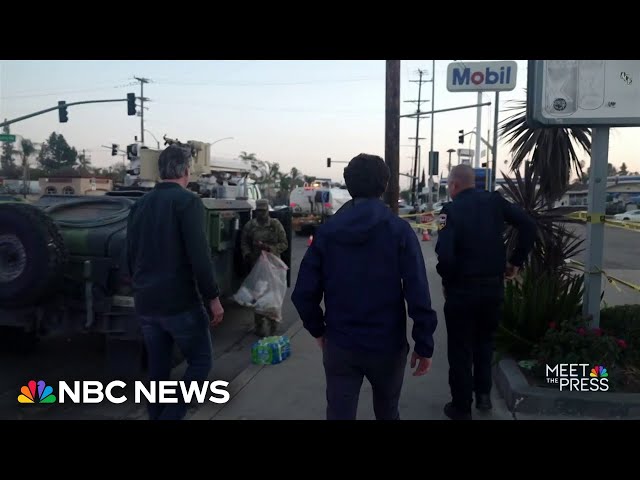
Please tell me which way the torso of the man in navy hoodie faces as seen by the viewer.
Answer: away from the camera

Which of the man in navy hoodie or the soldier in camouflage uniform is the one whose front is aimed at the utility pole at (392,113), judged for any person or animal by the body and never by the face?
the man in navy hoodie

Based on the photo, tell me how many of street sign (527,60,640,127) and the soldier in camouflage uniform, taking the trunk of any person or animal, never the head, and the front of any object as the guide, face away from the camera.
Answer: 0

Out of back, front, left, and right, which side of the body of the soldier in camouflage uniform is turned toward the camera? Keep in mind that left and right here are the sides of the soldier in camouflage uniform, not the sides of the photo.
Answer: front

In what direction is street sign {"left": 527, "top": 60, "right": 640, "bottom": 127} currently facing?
toward the camera

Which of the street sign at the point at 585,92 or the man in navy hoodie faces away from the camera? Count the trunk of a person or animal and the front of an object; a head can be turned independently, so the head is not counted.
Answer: the man in navy hoodie

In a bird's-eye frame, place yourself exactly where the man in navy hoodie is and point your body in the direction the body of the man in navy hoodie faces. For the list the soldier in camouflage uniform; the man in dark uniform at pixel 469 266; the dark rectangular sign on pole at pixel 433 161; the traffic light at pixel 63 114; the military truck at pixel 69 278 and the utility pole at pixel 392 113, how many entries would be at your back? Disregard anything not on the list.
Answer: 0

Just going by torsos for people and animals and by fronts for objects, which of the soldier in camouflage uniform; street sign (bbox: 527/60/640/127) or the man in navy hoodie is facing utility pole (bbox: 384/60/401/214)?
the man in navy hoodie

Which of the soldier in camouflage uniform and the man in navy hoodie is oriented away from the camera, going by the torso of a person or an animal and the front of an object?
the man in navy hoodie

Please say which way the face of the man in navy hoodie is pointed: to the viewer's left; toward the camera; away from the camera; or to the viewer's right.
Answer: away from the camera

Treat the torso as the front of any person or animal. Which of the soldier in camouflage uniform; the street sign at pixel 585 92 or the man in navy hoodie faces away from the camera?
the man in navy hoodie

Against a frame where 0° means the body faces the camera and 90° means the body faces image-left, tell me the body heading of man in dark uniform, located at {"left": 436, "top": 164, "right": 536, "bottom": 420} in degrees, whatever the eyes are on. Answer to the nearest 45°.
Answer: approximately 135°

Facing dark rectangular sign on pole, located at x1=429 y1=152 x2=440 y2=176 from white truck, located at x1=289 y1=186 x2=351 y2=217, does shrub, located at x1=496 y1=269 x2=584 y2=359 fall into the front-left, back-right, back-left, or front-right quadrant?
back-right

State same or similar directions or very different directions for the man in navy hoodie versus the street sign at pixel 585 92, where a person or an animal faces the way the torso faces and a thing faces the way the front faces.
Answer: very different directions
